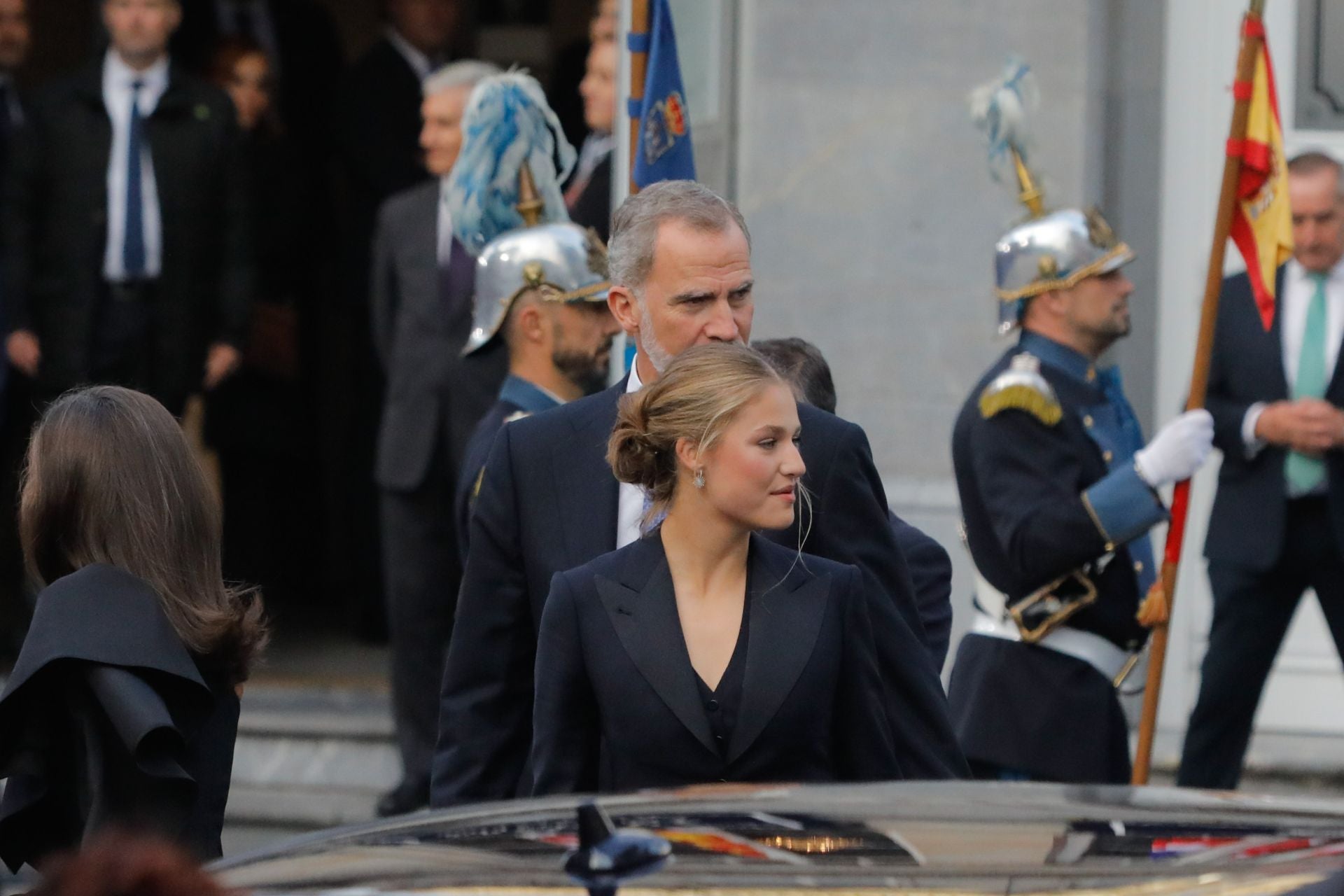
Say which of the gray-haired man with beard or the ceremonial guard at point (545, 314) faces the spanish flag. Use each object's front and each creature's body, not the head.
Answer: the ceremonial guard

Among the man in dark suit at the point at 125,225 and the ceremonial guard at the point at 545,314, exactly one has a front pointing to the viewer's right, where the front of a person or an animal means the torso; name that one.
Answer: the ceremonial guard

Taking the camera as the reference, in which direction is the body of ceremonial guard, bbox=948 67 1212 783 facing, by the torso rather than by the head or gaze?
to the viewer's right

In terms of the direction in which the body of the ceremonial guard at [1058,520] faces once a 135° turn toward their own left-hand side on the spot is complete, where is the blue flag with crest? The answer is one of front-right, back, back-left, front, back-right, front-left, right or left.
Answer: front-left

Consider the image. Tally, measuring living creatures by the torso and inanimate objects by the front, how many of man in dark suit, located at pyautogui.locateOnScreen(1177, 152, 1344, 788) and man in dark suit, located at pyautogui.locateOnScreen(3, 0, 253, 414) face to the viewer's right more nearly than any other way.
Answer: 0

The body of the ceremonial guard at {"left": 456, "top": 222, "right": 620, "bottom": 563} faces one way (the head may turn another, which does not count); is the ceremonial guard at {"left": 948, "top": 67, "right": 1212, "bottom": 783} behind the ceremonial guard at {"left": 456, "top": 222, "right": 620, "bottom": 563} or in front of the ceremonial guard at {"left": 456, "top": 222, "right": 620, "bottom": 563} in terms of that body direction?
in front

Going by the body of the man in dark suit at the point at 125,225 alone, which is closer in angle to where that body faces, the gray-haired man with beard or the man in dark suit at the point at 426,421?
the gray-haired man with beard

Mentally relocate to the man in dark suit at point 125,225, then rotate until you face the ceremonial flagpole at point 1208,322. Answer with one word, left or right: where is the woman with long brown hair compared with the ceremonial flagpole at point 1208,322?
right

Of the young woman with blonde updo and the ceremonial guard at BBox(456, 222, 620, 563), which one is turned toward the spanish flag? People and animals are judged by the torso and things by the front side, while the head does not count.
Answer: the ceremonial guard

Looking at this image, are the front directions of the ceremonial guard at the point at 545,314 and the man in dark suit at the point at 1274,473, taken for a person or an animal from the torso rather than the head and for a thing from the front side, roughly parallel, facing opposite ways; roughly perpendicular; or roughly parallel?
roughly perpendicular

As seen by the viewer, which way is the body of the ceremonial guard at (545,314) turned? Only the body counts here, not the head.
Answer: to the viewer's right
